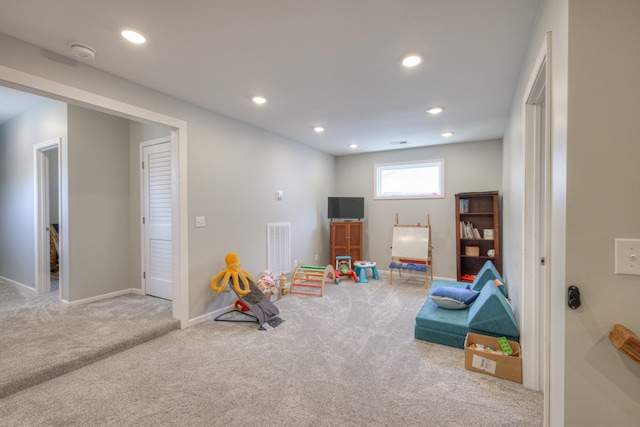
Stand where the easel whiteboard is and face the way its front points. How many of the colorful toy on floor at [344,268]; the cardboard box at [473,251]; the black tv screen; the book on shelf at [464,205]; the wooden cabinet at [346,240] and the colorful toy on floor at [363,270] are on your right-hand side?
4

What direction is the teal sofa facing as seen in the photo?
to the viewer's left

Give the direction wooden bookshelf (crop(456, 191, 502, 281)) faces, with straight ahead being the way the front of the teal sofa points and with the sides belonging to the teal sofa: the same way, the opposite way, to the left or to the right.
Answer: to the left

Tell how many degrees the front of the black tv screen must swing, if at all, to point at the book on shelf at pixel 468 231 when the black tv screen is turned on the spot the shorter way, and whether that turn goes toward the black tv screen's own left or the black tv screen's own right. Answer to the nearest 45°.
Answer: approximately 90° to the black tv screen's own left

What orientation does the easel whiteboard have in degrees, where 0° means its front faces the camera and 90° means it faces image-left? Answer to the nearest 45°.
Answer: approximately 0°

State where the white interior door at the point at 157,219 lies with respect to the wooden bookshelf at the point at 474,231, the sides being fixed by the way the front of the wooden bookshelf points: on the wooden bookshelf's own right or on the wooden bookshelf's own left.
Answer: on the wooden bookshelf's own right
